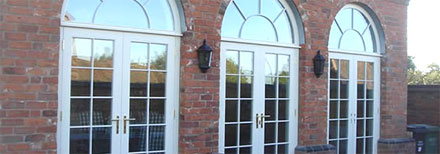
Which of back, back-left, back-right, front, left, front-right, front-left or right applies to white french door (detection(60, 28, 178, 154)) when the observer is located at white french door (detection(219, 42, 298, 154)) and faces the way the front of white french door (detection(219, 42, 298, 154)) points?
right

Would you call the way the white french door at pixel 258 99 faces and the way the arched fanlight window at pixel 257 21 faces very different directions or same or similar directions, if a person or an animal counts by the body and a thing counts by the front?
same or similar directions

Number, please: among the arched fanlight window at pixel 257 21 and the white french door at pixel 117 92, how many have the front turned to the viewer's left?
0

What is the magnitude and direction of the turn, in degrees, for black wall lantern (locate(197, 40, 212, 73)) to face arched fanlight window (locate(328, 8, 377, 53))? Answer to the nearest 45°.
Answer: approximately 90° to its left

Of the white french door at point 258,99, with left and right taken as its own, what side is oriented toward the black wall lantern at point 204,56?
right

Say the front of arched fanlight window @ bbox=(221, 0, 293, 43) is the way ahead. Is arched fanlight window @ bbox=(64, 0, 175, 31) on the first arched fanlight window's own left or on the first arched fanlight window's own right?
on the first arched fanlight window's own right

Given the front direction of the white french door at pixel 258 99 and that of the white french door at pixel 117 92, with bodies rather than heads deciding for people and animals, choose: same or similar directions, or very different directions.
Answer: same or similar directions

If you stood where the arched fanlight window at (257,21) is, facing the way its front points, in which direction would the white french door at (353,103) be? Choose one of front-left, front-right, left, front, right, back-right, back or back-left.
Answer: left

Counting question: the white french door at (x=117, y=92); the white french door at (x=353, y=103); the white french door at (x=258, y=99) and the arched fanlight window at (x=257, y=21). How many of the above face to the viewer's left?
0

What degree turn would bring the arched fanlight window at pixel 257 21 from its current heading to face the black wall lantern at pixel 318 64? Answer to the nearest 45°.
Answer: approximately 90° to its left

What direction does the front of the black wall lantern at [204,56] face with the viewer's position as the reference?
facing the viewer and to the right of the viewer

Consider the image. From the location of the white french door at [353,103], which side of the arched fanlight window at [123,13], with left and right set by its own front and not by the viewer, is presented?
left
